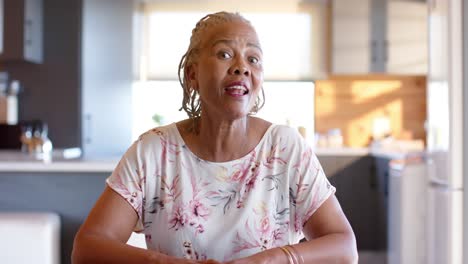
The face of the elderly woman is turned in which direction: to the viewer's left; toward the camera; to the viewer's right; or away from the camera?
toward the camera

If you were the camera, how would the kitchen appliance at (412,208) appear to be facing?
facing the viewer and to the left of the viewer

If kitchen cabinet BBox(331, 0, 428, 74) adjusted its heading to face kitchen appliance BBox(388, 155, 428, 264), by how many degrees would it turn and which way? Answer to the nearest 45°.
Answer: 0° — it already faces it

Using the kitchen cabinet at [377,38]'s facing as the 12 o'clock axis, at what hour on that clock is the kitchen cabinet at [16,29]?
the kitchen cabinet at [16,29] is roughly at 2 o'clock from the kitchen cabinet at [377,38].

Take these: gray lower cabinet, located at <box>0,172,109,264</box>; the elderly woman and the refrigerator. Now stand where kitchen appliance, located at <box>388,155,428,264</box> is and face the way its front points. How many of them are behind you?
0

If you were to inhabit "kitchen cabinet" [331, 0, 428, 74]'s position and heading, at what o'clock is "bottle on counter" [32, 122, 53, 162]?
The bottle on counter is roughly at 2 o'clock from the kitchen cabinet.

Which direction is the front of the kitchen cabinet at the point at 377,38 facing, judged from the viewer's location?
facing the viewer

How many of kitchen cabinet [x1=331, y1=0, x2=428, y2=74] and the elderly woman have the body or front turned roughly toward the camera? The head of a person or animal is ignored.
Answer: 2

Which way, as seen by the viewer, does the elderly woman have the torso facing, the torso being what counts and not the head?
toward the camera

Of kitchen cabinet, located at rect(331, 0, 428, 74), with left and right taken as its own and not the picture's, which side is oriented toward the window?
right

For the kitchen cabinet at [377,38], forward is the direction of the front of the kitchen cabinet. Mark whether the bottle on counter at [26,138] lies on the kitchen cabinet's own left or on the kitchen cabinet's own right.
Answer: on the kitchen cabinet's own right

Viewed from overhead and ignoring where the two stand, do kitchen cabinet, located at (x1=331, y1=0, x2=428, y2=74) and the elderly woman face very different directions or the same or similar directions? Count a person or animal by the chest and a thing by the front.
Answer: same or similar directions

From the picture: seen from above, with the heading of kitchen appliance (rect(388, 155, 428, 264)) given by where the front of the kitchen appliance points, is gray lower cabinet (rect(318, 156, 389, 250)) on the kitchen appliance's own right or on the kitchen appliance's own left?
on the kitchen appliance's own right
